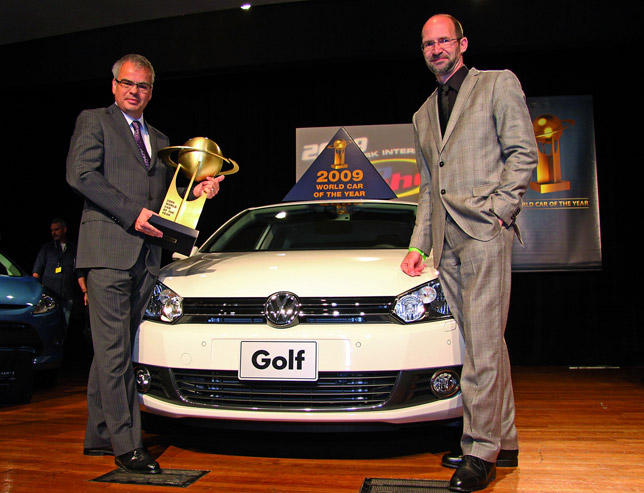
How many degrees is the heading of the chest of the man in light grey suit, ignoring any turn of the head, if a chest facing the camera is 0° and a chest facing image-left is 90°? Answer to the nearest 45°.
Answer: approximately 45°

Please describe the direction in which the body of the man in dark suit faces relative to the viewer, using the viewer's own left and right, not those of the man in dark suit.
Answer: facing the viewer and to the right of the viewer

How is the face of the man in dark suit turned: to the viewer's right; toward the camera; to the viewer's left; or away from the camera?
toward the camera

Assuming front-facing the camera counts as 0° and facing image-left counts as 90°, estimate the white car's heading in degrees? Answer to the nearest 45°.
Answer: approximately 0°

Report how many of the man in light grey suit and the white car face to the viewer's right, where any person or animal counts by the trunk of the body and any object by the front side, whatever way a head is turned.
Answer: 0

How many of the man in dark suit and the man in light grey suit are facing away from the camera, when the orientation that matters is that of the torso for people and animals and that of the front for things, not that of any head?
0

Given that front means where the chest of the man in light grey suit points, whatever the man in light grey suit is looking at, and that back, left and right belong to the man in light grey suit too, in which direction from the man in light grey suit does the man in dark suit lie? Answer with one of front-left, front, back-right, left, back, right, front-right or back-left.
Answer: front-right
